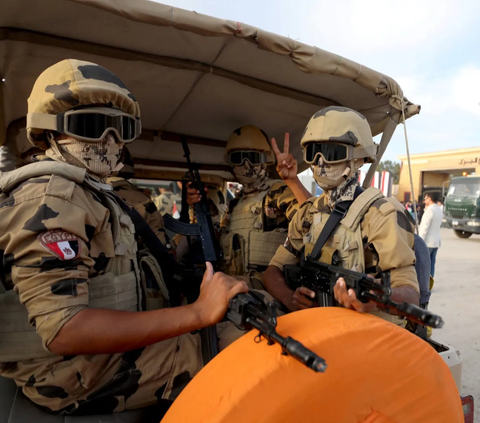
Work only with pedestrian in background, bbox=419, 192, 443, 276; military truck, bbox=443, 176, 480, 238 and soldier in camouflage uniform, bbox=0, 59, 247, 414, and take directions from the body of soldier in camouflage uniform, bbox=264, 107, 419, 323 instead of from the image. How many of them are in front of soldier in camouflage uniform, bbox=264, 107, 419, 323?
1

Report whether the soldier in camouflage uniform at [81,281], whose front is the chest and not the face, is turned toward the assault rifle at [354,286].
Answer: yes

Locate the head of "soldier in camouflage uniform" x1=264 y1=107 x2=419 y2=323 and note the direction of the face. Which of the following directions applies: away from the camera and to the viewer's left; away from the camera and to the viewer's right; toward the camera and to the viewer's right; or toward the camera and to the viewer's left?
toward the camera and to the viewer's left

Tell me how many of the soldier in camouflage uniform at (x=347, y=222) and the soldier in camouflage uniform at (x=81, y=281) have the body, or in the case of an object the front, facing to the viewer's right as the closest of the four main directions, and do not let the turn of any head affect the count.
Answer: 1

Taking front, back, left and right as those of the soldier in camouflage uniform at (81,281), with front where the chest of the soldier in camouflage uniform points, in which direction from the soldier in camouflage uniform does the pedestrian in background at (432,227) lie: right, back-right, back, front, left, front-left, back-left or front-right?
front-left

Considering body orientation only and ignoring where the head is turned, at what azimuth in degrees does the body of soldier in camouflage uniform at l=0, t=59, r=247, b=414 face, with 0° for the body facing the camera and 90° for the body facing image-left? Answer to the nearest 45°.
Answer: approximately 270°

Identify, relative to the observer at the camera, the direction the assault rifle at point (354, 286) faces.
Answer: facing the viewer and to the right of the viewer

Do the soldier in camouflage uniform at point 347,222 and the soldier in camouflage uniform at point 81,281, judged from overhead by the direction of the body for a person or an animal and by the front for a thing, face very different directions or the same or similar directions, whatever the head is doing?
very different directions

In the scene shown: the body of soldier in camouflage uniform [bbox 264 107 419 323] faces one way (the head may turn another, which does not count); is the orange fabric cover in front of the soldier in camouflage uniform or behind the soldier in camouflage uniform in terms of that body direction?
in front

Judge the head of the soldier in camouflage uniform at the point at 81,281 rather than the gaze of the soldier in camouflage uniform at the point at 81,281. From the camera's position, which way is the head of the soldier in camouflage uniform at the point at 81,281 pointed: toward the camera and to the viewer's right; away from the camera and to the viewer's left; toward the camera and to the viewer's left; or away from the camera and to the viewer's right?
toward the camera and to the viewer's right

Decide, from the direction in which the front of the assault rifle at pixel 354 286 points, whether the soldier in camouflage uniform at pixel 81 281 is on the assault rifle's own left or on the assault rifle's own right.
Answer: on the assault rifle's own right
